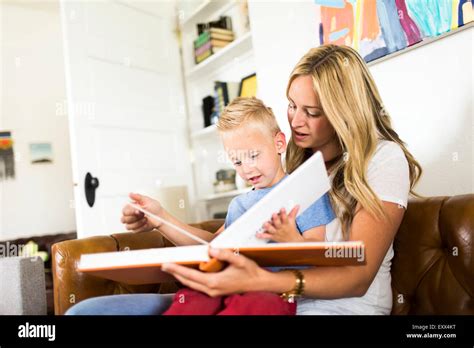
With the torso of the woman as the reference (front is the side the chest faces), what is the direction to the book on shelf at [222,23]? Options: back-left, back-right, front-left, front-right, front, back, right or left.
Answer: back-right

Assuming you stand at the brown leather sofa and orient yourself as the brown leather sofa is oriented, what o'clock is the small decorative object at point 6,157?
The small decorative object is roughly at 3 o'clock from the brown leather sofa.

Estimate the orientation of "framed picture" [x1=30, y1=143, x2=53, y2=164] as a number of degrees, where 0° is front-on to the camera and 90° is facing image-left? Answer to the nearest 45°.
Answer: approximately 0°

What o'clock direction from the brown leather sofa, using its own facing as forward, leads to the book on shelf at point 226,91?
The book on shelf is roughly at 4 o'clock from the brown leather sofa.

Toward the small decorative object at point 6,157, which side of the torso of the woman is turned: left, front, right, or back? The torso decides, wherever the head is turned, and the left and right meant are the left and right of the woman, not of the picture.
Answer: right

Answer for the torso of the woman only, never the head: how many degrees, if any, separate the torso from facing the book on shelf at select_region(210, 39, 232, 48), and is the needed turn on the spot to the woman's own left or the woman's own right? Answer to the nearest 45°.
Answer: approximately 135° to the woman's own right

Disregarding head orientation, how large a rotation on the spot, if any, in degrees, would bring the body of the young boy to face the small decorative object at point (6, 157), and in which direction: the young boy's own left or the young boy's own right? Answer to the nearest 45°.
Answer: approximately 90° to the young boy's own right

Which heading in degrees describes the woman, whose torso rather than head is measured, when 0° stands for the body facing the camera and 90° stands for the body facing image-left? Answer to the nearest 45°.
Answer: approximately 45°

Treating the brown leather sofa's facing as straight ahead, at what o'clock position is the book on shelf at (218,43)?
The book on shelf is roughly at 4 o'clock from the brown leather sofa.
